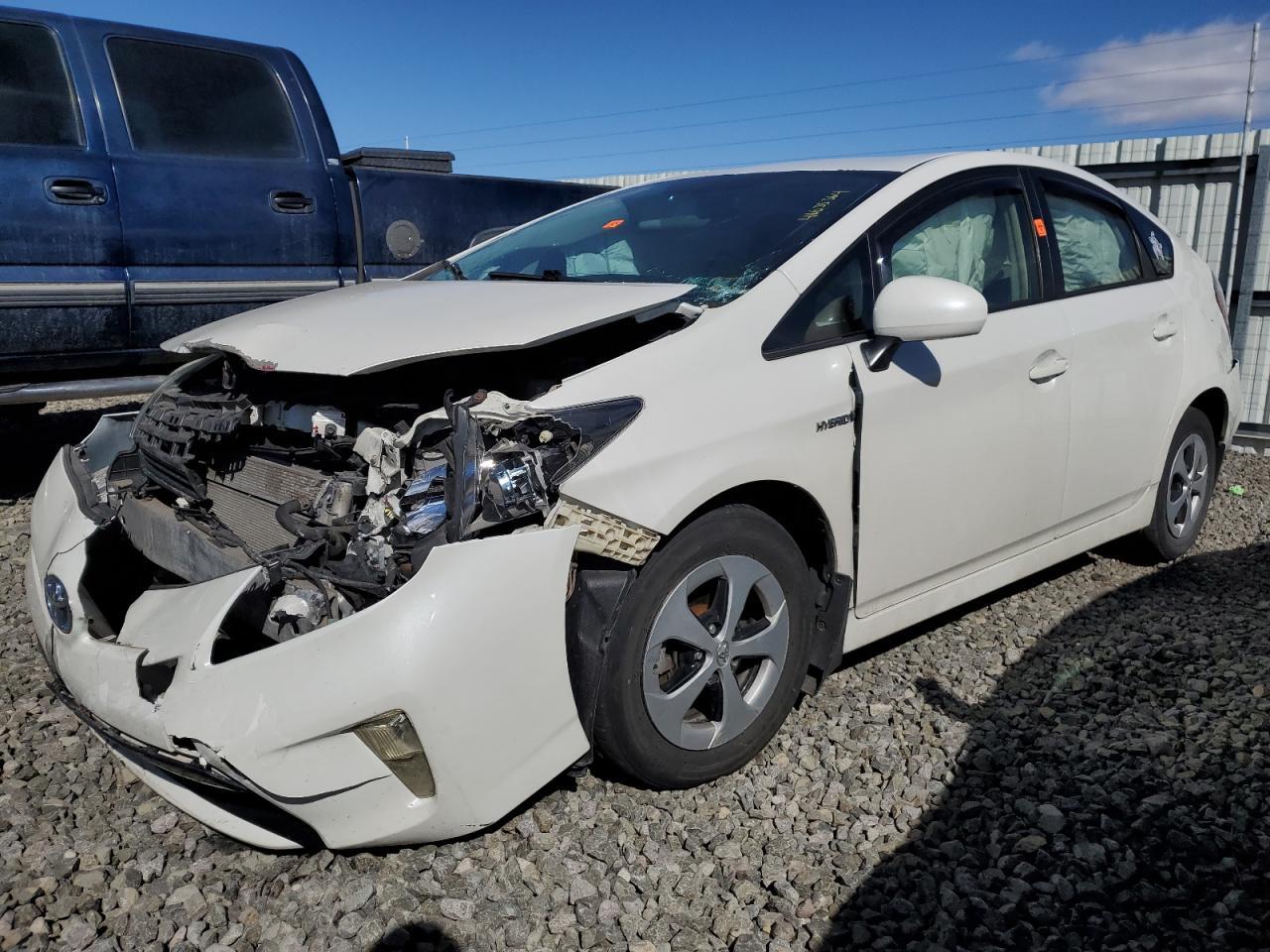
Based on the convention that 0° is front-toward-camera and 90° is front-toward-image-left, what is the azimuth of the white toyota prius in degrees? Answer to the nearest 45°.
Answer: approximately 45°

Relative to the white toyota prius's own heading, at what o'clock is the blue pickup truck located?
The blue pickup truck is roughly at 3 o'clock from the white toyota prius.

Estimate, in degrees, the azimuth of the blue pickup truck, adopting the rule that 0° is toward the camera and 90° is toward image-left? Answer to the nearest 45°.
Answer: approximately 90°

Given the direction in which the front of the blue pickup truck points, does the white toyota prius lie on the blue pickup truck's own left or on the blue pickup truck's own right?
on the blue pickup truck's own left
